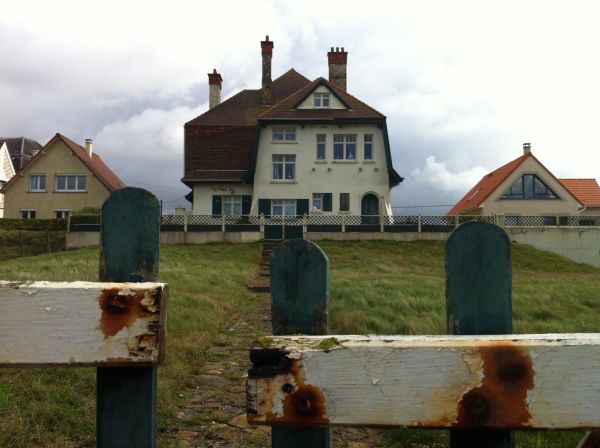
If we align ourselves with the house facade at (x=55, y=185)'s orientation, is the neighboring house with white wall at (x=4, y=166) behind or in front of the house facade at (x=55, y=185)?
behind

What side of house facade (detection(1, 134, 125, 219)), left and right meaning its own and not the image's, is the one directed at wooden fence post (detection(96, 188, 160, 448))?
front

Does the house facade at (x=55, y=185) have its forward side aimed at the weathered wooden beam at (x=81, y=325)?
yes

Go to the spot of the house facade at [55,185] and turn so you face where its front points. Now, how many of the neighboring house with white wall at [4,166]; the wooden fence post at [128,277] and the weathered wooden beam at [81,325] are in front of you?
2

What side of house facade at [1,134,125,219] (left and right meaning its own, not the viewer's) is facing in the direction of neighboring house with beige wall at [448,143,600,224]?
left

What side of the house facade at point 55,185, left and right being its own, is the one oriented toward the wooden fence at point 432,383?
front

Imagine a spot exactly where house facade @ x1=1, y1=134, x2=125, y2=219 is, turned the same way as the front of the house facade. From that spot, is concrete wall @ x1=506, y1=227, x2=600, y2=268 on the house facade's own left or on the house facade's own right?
on the house facade's own left

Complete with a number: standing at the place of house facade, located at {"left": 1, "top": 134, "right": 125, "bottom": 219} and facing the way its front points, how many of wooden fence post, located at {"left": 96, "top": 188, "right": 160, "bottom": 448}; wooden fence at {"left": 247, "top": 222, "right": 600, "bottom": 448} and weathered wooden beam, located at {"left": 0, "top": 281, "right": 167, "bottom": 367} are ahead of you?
3

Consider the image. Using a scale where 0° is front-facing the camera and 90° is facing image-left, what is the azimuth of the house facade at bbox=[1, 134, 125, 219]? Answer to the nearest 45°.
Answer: approximately 0°
